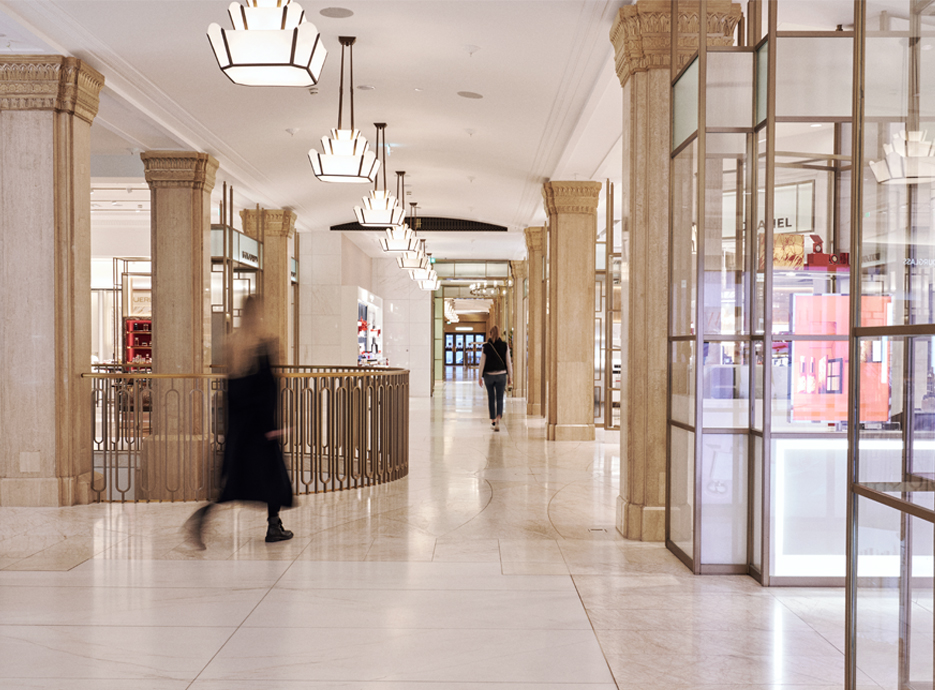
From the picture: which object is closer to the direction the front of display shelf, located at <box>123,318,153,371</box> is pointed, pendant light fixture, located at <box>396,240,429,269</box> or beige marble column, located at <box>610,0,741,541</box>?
the beige marble column

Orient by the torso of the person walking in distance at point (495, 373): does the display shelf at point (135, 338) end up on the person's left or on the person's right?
on the person's left

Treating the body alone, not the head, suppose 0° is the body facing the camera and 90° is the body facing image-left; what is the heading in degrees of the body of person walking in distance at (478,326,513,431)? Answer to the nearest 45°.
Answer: approximately 180°

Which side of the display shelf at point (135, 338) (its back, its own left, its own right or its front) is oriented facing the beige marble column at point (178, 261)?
front

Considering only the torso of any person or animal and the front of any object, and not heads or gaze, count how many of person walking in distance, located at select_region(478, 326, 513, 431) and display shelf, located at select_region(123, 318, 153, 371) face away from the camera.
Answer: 1

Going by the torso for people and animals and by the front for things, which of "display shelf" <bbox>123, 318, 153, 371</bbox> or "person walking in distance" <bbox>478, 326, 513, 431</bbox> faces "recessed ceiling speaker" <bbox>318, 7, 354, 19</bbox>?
the display shelf

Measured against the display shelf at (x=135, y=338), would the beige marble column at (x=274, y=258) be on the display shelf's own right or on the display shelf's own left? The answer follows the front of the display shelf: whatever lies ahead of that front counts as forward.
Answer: on the display shelf's own left

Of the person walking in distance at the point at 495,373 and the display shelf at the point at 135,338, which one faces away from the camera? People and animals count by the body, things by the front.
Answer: the person walking in distance

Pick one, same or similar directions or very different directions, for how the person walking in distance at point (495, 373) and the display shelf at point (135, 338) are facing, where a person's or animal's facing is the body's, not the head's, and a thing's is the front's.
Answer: very different directions

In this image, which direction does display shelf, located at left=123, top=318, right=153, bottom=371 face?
toward the camera

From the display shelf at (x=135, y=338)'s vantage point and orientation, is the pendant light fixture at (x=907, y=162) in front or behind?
in front

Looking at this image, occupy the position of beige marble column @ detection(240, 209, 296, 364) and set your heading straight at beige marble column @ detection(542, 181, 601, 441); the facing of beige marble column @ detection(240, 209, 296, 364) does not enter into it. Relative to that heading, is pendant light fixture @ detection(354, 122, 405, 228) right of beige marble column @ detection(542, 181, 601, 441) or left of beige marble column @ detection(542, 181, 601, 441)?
right

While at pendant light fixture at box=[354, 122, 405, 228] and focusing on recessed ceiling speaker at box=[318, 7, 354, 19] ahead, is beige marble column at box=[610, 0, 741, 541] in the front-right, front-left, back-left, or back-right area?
front-left

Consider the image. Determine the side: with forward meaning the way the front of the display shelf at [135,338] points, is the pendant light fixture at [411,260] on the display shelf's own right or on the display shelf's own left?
on the display shelf's own left

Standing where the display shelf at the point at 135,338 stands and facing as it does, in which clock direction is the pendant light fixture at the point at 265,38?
The pendant light fixture is roughly at 12 o'clock from the display shelf.

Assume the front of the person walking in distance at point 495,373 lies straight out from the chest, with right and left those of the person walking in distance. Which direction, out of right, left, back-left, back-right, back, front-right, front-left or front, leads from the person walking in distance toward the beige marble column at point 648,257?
back
